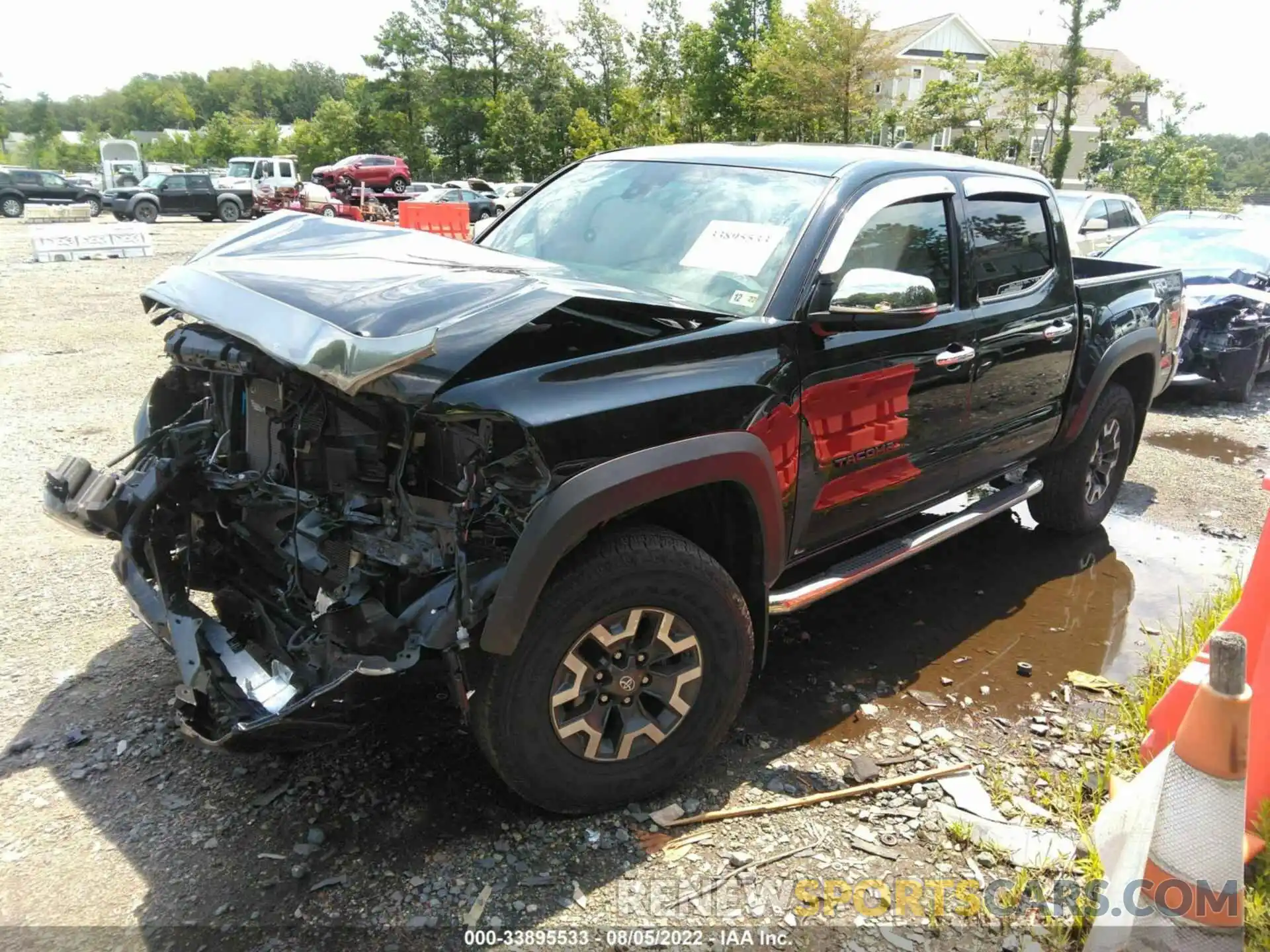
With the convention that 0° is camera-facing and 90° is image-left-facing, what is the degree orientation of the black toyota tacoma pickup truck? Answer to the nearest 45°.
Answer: approximately 45°

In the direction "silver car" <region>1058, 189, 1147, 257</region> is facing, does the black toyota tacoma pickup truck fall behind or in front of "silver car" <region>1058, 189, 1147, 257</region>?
in front

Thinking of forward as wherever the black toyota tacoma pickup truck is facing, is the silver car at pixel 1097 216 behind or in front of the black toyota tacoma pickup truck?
behind

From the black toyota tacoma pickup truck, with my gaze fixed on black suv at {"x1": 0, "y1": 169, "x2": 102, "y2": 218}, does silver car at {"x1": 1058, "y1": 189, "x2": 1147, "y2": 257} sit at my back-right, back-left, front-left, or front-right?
front-right

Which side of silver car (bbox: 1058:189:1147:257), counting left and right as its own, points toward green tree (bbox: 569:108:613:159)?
right

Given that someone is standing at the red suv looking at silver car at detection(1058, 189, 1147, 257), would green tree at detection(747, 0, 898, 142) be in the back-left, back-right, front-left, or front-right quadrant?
front-left

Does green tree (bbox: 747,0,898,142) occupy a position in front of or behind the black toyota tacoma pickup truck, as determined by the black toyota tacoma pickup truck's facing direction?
behind

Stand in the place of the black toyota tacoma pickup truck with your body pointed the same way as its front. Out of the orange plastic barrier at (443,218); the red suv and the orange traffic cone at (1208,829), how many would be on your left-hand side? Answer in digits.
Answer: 1

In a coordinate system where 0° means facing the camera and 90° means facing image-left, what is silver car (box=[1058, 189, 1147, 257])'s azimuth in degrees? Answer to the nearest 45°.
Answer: approximately 45°

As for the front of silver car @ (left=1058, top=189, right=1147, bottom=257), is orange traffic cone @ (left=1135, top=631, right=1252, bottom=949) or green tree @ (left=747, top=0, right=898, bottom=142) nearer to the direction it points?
the orange traffic cone
